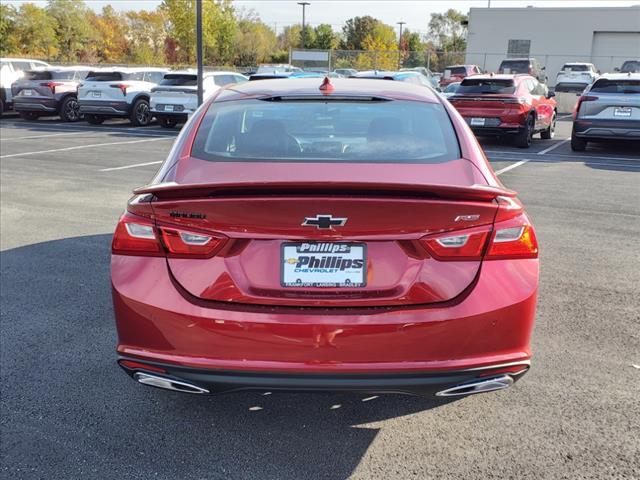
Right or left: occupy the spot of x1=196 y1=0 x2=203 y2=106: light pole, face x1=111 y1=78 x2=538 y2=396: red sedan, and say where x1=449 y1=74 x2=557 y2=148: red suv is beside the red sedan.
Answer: left

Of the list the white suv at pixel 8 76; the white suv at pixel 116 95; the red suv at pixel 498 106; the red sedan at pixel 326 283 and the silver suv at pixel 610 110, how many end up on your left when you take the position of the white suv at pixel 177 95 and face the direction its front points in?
2

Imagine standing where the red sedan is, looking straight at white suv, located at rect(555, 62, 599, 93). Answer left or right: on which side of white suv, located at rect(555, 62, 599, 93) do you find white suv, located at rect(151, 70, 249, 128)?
left

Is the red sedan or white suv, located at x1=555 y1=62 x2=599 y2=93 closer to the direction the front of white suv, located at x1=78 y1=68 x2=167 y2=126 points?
the white suv

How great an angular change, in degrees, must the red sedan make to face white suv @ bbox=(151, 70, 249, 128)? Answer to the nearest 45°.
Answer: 0° — it already faces it

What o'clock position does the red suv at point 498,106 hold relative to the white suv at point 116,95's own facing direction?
The red suv is roughly at 3 o'clock from the white suv.

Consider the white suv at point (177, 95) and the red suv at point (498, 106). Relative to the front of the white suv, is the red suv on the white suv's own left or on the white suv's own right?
on the white suv's own right

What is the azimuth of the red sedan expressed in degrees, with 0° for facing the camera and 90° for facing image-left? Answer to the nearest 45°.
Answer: approximately 180°

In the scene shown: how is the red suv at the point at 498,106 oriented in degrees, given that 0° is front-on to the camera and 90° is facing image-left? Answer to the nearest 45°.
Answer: approximately 225°

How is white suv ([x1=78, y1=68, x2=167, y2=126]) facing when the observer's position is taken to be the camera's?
facing away from the viewer and to the right of the viewer
